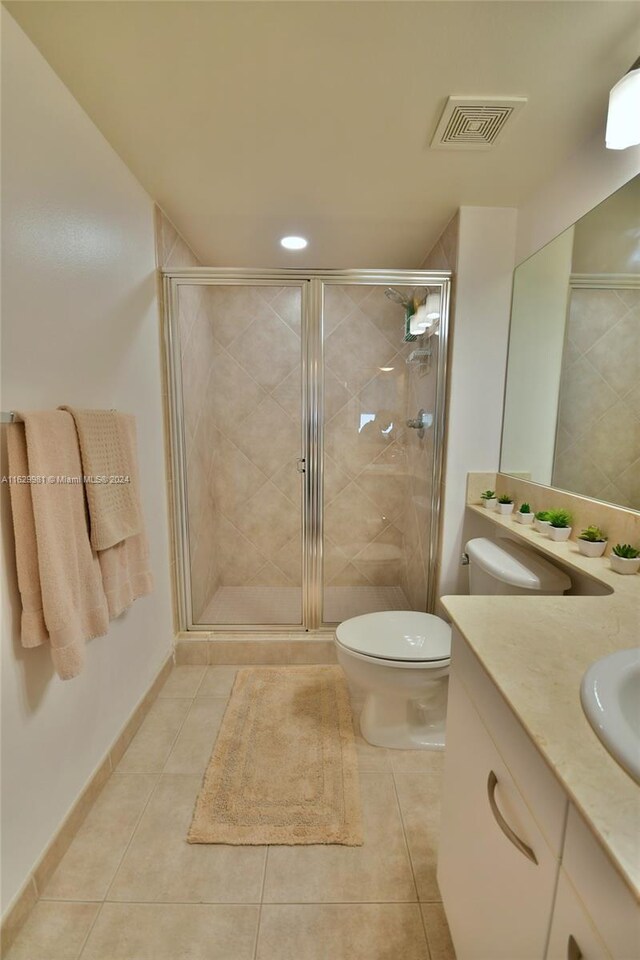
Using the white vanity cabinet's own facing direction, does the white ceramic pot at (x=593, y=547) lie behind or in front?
behind

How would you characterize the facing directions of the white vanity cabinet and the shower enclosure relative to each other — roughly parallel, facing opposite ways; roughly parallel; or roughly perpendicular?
roughly perpendicular

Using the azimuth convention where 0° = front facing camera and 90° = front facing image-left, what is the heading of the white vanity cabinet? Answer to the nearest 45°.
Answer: approximately 45°

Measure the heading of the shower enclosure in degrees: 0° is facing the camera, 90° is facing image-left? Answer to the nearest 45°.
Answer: approximately 0°

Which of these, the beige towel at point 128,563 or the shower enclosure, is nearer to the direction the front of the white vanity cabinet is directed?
the beige towel
